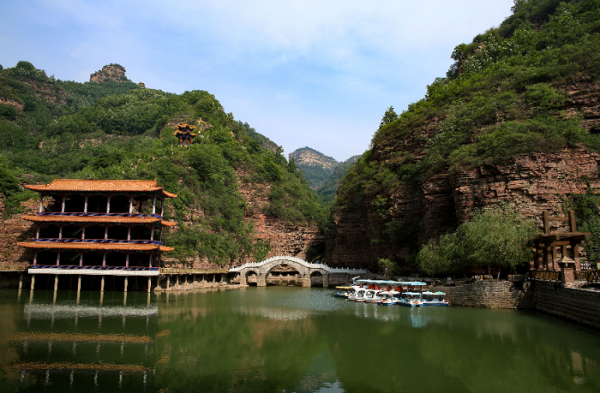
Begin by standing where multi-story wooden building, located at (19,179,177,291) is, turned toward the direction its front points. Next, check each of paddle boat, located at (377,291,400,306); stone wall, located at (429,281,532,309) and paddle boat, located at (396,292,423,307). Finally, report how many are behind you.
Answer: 0

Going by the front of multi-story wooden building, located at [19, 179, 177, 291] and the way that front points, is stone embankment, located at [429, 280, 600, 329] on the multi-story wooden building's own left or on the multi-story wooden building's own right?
on the multi-story wooden building's own left

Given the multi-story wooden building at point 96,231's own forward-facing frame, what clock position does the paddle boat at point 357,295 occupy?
The paddle boat is roughly at 10 o'clock from the multi-story wooden building.

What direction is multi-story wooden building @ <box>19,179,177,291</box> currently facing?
toward the camera

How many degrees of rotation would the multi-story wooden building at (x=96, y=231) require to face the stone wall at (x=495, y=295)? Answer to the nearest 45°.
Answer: approximately 45° to its left

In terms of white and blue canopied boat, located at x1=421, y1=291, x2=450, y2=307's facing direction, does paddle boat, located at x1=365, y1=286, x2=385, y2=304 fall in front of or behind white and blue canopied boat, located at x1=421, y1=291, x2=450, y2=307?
behind

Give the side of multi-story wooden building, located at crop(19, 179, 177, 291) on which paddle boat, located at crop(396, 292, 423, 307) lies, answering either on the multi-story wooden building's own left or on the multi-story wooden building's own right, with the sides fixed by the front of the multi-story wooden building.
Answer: on the multi-story wooden building's own left

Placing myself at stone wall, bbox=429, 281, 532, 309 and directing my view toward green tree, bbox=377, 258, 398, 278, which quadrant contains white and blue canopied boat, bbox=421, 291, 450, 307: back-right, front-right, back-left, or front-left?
front-left

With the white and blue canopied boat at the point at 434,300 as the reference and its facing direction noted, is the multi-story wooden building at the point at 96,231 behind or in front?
behind
